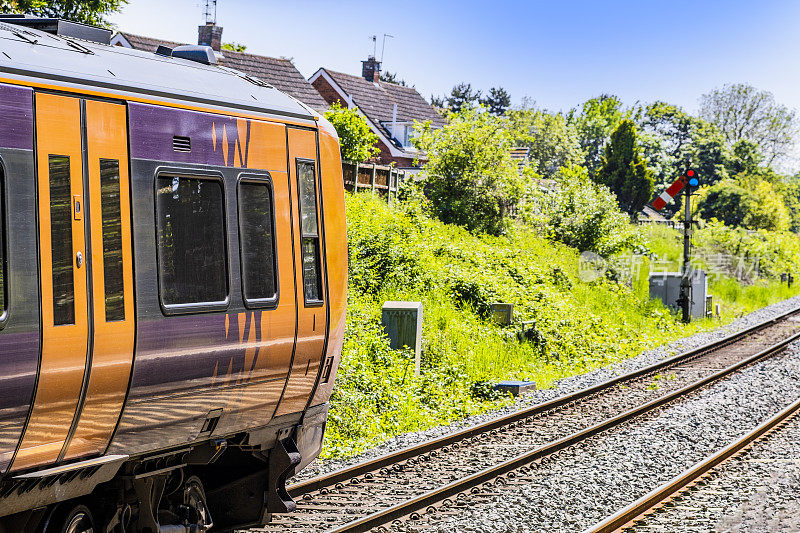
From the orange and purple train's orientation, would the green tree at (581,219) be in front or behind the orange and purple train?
in front

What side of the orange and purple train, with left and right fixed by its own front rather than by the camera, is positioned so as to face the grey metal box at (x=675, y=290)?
front

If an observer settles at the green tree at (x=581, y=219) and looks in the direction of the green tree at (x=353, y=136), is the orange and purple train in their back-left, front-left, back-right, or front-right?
front-left

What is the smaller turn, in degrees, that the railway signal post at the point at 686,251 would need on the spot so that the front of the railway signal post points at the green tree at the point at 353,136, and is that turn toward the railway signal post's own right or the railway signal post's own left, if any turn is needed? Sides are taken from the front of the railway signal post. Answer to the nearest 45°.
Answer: approximately 90° to the railway signal post's own right

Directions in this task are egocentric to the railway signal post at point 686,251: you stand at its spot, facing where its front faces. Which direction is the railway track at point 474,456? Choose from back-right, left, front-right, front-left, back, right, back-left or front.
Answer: front

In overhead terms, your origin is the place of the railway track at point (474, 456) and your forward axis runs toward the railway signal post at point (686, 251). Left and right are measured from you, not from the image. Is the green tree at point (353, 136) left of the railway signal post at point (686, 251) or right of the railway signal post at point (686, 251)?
left

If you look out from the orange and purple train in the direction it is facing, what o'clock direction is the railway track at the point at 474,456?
The railway track is roughly at 12 o'clock from the orange and purple train.

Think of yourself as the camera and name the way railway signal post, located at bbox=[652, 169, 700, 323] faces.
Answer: facing the viewer

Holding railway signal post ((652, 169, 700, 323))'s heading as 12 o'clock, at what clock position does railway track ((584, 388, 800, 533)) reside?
The railway track is roughly at 12 o'clock from the railway signal post.

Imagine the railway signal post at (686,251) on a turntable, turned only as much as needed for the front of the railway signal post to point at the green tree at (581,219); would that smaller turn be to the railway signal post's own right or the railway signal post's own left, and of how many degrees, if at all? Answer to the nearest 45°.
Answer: approximately 135° to the railway signal post's own right

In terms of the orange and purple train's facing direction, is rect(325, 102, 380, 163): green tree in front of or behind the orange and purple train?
in front

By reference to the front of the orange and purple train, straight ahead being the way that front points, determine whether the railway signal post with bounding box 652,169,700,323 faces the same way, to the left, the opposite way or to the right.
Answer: the opposite way

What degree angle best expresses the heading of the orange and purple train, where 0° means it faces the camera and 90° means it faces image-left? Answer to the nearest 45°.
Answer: approximately 225°

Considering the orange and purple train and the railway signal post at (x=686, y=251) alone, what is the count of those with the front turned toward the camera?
1
